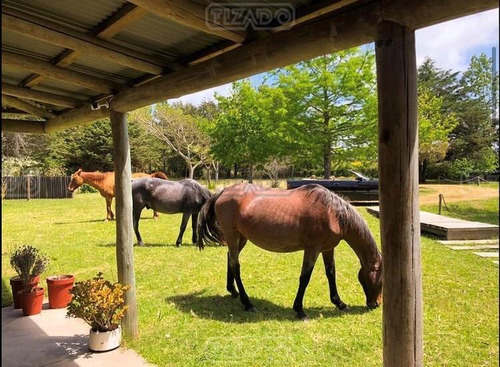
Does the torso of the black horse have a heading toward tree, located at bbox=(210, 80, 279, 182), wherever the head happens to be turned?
no

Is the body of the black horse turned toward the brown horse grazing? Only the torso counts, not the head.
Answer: no

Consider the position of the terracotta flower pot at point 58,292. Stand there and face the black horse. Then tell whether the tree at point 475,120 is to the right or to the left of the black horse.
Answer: right

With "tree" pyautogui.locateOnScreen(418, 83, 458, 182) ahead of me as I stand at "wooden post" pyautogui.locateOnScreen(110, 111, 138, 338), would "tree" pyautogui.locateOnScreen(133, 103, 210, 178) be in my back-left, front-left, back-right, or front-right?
front-left

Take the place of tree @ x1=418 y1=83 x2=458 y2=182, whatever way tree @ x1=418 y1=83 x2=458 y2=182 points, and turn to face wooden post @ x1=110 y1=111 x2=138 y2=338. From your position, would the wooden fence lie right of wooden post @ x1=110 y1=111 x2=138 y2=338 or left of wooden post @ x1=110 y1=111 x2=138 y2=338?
right

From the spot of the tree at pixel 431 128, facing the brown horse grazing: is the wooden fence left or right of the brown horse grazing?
right
